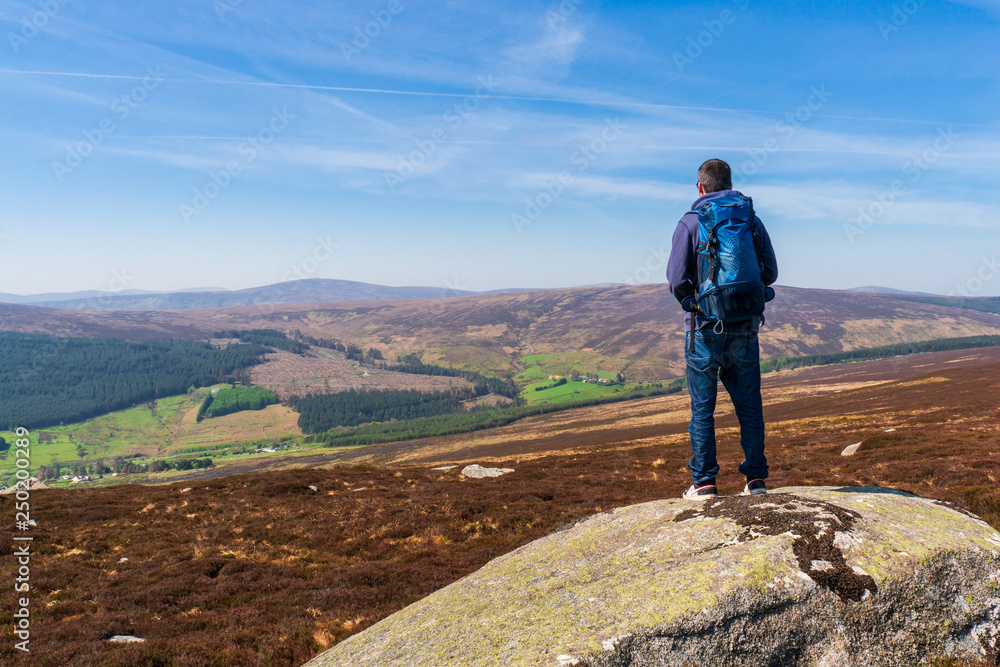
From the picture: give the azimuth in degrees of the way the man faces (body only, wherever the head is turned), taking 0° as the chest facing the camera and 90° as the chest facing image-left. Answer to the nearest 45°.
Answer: approximately 180°
